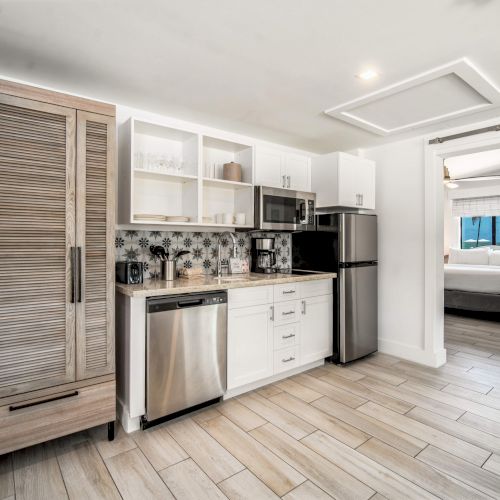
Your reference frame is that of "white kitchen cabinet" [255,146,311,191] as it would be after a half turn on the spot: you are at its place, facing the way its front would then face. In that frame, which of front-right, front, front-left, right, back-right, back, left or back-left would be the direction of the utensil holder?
left

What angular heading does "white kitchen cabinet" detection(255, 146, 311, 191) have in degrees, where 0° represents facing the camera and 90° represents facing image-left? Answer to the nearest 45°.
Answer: approximately 315°

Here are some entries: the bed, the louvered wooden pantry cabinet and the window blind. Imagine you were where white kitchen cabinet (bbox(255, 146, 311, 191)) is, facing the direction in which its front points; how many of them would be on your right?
1

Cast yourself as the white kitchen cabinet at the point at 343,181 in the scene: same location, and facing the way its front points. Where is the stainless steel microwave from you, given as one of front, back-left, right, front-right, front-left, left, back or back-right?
right

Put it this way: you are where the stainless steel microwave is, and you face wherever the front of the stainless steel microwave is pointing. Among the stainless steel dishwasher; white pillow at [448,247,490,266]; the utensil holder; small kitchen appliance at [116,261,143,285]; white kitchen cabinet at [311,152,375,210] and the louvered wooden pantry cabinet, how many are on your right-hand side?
4
